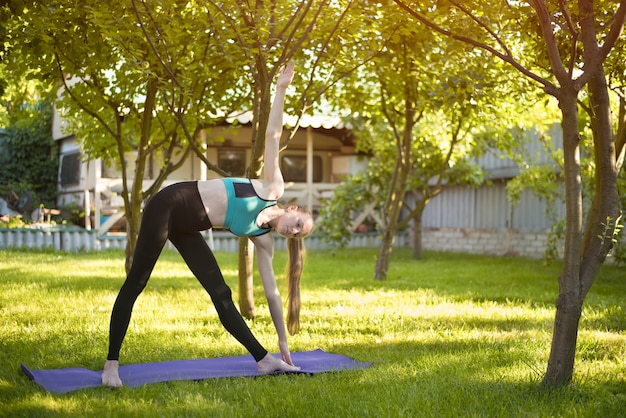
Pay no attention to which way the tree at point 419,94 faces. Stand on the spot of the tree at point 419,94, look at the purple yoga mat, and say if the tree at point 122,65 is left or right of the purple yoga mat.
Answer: right

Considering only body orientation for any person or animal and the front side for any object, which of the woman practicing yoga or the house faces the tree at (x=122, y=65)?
the house

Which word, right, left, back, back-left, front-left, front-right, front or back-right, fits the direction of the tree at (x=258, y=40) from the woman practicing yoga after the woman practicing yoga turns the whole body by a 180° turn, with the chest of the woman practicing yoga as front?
front

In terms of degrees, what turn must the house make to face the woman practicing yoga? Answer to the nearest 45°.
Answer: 0° — it already faces them

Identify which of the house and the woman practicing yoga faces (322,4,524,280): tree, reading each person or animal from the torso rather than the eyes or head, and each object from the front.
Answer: the house

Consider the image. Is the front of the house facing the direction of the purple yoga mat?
yes

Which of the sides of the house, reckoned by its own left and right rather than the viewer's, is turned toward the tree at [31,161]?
right

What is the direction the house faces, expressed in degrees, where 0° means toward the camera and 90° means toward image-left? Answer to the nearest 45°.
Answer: approximately 0°

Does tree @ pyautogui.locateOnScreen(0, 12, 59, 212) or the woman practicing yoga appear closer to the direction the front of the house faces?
the woman practicing yoga

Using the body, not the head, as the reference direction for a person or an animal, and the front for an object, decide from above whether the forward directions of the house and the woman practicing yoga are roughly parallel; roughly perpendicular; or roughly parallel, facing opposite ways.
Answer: roughly parallel

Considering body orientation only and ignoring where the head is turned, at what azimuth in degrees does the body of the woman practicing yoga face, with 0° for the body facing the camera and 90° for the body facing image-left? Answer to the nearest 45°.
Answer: approximately 0°

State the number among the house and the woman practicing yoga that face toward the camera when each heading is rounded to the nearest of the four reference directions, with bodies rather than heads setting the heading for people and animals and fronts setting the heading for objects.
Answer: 2

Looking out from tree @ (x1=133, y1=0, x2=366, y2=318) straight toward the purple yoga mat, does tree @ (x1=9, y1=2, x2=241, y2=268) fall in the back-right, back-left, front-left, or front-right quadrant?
back-right
